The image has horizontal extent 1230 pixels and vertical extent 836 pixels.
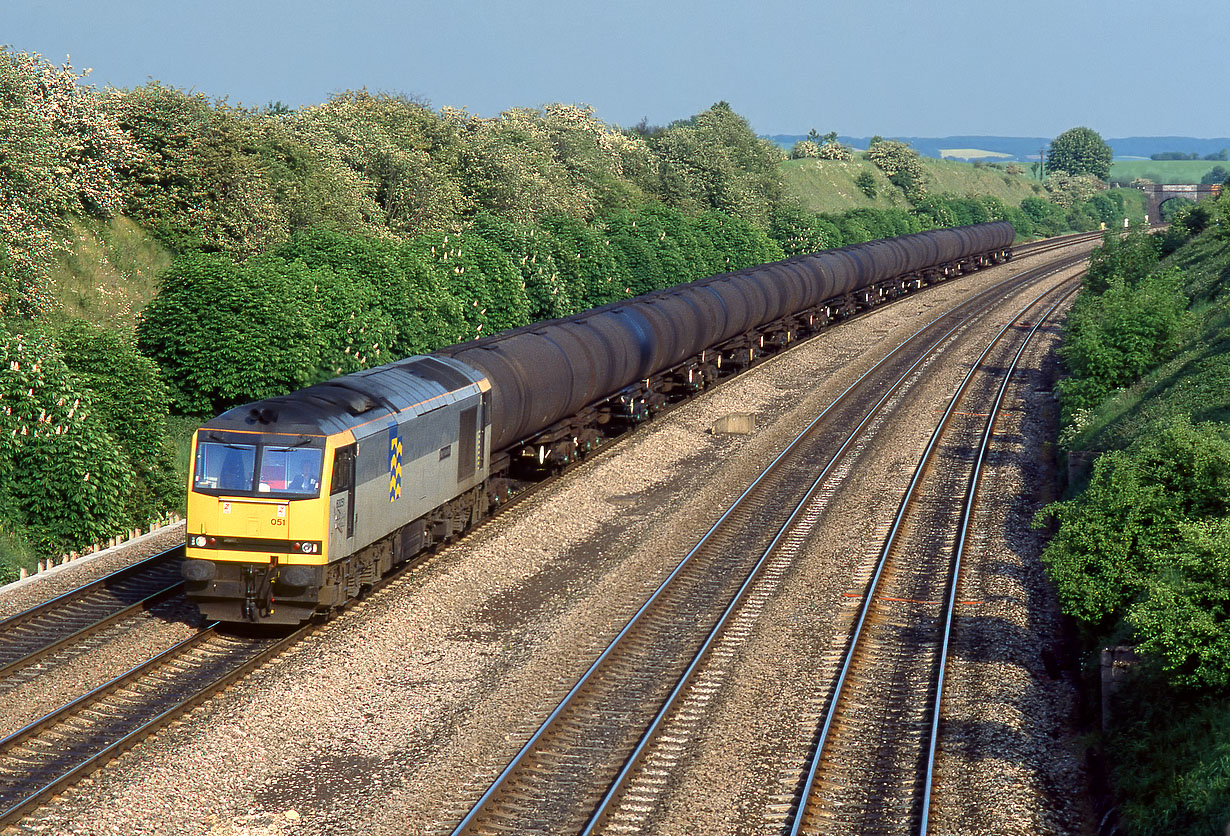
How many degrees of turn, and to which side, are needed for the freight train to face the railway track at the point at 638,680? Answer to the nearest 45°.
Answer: approximately 90° to its left

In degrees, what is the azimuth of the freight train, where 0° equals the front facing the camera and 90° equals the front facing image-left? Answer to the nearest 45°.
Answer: approximately 45°

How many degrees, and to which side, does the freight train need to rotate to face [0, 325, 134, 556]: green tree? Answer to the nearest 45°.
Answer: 0° — it already faces it
